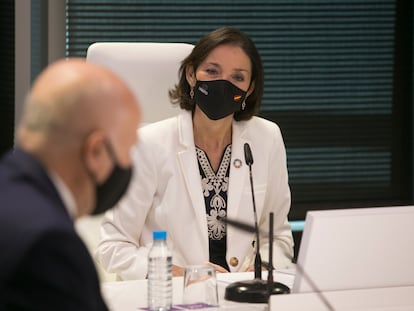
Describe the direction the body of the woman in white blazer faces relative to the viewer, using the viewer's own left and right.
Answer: facing the viewer

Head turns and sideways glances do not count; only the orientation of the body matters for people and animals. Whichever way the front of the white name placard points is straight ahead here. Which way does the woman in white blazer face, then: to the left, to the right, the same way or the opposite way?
the opposite way

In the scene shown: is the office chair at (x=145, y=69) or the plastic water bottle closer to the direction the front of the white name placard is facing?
the office chair

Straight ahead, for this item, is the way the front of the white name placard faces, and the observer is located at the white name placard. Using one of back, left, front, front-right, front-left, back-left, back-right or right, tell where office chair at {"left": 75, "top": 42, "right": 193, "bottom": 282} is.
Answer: front-left

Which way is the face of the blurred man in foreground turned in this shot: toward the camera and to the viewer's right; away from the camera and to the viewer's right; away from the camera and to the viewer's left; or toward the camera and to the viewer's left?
away from the camera and to the viewer's right

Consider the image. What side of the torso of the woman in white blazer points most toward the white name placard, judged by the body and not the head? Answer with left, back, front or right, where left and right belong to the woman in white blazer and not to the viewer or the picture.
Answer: front

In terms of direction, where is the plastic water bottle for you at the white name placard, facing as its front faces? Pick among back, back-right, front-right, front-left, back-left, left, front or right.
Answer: left

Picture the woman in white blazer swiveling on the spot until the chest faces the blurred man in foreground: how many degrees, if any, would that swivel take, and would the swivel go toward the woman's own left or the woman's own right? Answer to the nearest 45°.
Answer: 0° — they already face them

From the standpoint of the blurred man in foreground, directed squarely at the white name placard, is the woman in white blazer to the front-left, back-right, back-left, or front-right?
front-left

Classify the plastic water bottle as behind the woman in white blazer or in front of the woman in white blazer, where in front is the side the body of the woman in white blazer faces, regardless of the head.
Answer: in front

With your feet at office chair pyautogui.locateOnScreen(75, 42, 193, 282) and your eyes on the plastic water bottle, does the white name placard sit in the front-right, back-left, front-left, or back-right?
front-left

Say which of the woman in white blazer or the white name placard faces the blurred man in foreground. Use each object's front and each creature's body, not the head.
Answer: the woman in white blazer

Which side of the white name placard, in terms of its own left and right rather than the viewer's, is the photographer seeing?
back
